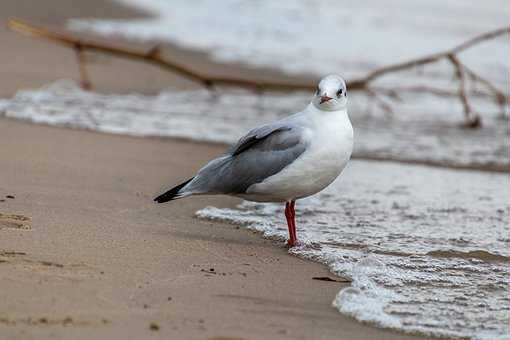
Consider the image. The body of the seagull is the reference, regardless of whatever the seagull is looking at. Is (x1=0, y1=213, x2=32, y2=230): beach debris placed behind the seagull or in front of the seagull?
behind

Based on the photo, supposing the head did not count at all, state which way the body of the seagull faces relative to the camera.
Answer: to the viewer's right
